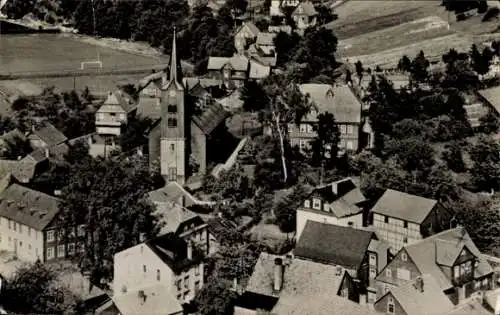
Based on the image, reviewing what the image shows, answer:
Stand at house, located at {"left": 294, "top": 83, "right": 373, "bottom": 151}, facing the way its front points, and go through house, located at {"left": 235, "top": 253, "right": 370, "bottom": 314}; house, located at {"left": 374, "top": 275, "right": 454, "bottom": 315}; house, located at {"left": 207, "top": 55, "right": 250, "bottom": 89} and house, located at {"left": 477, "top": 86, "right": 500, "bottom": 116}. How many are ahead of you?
2

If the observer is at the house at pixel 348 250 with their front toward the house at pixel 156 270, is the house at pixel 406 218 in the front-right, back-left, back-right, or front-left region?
back-right

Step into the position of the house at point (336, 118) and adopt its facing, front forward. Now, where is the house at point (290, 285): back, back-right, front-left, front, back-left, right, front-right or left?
front

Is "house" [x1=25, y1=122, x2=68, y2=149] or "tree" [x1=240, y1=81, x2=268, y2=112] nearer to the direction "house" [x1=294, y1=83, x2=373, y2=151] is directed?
the house

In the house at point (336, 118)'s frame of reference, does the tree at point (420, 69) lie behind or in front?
behind

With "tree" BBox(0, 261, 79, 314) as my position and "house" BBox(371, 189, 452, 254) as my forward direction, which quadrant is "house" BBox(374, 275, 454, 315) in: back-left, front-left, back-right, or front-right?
front-right

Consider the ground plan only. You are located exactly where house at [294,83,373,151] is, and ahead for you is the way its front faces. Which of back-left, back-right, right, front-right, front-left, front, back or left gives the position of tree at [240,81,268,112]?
back-right

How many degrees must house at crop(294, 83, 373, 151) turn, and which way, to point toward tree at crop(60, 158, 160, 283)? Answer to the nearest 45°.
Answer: approximately 45° to its right

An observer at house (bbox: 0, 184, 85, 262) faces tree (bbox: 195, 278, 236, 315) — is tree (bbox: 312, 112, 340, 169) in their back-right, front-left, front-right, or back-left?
front-left

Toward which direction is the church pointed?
toward the camera

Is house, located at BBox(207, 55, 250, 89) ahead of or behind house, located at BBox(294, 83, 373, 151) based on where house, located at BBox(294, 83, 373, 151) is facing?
behind

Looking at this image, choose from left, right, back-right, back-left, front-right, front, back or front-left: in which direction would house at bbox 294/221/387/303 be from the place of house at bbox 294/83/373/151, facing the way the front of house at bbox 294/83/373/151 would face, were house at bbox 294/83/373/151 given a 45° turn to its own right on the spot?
front-left

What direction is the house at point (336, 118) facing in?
toward the camera

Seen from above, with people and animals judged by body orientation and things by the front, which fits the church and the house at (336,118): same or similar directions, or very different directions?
same or similar directions

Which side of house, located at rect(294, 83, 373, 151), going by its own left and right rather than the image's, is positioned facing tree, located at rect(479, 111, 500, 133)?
left

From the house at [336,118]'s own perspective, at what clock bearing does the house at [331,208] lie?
the house at [331,208] is roughly at 12 o'clock from the house at [336,118].

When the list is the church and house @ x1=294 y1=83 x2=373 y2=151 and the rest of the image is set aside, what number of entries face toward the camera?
2
